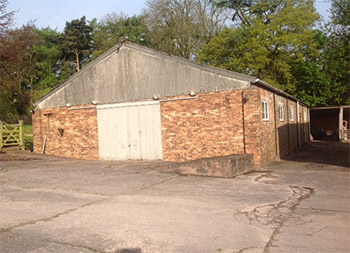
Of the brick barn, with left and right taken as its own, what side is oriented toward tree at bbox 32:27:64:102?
right

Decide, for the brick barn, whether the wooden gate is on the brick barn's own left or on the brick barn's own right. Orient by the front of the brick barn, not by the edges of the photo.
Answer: on the brick barn's own right

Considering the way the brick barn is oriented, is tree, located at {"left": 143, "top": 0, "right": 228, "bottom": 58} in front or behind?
behind

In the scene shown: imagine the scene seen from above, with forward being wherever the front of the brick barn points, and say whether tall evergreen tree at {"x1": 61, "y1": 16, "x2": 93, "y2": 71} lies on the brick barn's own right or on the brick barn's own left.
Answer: on the brick barn's own right

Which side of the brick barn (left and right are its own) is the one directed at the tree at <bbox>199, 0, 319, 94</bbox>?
back

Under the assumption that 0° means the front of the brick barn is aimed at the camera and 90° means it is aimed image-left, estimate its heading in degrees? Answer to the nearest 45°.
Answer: approximately 45°

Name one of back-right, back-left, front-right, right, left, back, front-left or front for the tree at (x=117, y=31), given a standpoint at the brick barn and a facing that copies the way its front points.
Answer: back-right

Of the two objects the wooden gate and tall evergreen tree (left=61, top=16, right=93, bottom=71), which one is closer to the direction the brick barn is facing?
the wooden gate
